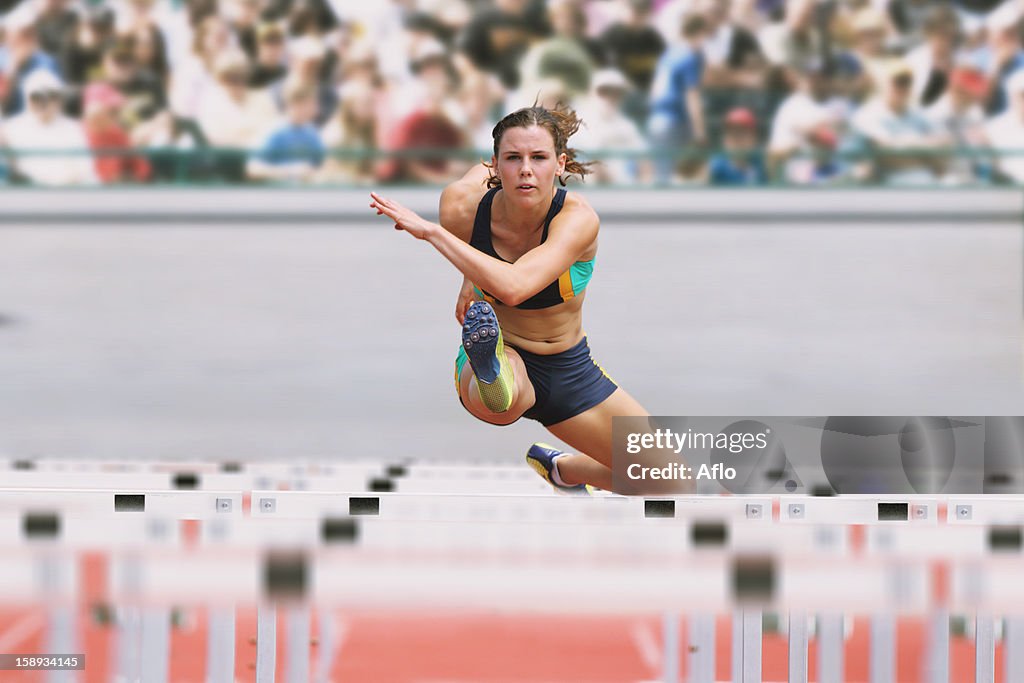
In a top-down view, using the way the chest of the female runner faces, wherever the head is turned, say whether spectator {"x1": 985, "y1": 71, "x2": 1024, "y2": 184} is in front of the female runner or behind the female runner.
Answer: behind

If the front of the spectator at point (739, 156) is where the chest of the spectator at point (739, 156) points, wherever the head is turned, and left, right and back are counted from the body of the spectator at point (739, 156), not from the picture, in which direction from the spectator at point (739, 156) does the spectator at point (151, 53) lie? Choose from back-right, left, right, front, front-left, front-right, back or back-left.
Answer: right

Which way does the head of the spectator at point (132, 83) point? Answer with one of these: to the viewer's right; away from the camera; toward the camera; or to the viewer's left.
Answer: toward the camera

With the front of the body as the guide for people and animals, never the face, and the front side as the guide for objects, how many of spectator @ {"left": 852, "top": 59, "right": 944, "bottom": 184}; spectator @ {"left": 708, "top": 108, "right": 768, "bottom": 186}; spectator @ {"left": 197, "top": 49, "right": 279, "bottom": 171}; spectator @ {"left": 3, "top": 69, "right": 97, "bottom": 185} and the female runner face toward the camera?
5

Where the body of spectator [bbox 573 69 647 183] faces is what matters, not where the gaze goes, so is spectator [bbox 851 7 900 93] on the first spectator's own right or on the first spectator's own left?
on the first spectator's own left

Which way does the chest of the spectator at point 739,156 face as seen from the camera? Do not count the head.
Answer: toward the camera

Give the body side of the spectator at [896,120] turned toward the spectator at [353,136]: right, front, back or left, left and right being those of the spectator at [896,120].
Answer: right

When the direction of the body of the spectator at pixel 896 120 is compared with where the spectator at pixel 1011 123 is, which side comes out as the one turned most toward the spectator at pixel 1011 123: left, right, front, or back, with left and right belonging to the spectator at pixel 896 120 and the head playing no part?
left

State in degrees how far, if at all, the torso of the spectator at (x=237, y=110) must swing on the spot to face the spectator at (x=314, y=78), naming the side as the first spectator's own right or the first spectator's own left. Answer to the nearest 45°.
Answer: approximately 90° to the first spectator's own left

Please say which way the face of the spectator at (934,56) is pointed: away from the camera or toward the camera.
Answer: toward the camera

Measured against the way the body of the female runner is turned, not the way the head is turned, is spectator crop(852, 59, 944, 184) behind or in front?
behind

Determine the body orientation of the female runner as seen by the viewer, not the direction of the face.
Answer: toward the camera

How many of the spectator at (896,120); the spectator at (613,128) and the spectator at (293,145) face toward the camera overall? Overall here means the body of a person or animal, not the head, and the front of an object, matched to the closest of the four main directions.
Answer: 3

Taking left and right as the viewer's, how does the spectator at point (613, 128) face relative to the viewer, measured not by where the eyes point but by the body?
facing the viewer

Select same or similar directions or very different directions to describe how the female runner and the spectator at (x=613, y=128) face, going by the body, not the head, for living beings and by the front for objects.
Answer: same or similar directions

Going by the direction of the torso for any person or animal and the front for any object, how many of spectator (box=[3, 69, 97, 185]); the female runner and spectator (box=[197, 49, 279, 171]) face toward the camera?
3

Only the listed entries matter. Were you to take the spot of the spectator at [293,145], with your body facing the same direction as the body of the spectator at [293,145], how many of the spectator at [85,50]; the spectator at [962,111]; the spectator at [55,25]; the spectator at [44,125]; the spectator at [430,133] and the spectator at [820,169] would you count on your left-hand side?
3

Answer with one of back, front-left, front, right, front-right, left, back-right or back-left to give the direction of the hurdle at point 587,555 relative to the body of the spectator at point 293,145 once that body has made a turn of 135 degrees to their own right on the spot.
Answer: back-left

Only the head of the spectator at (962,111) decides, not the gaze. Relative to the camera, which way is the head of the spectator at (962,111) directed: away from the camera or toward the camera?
toward the camera
